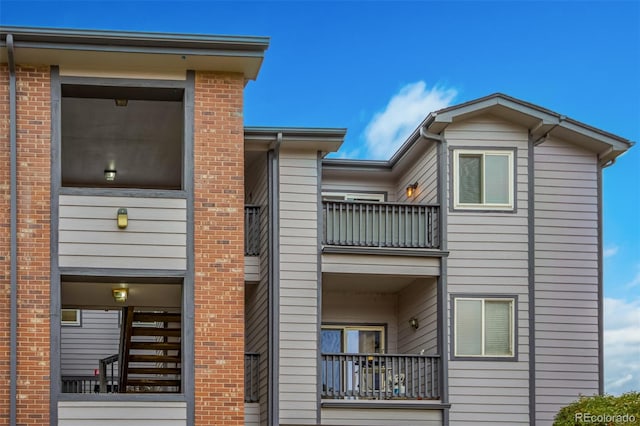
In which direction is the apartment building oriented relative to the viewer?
toward the camera

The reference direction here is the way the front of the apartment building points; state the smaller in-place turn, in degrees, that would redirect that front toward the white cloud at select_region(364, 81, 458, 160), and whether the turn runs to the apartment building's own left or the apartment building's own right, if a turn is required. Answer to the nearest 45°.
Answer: approximately 180°
